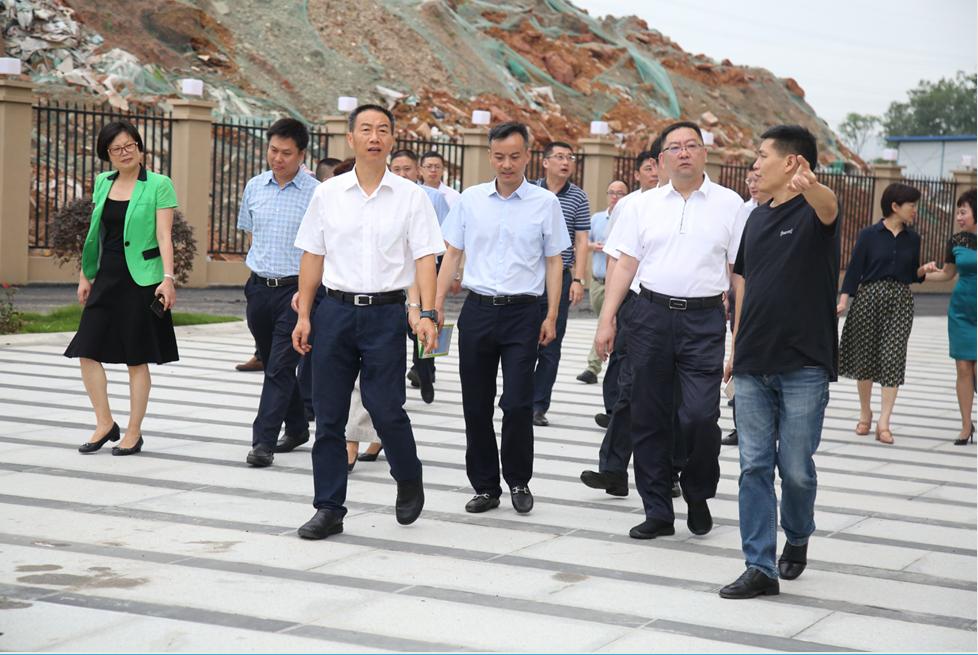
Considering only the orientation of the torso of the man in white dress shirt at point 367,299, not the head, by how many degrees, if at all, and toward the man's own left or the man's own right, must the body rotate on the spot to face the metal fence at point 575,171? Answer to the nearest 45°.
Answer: approximately 180°

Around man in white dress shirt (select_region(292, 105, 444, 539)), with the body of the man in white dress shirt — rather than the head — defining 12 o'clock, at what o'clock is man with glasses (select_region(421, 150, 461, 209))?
The man with glasses is roughly at 6 o'clock from the man in white dress shirt.

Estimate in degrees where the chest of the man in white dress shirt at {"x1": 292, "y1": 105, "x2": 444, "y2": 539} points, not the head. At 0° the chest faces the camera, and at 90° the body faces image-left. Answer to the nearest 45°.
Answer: approximately 0°

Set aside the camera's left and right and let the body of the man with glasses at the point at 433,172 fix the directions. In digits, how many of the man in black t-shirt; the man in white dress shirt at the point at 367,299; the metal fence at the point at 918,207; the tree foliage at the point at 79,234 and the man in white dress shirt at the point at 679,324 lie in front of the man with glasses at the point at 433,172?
3

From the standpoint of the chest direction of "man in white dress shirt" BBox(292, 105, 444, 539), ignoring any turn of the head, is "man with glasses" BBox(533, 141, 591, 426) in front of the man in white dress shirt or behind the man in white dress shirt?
behind

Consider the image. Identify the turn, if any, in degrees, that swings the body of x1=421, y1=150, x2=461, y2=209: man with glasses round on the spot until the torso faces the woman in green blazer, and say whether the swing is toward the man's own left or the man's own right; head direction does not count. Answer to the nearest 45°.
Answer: approximately 45° to the man's own right

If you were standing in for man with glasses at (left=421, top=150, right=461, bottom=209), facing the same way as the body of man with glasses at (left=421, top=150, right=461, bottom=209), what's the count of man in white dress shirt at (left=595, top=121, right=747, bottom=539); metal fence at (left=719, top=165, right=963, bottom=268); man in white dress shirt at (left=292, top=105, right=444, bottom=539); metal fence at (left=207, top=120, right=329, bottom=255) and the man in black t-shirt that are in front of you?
3
